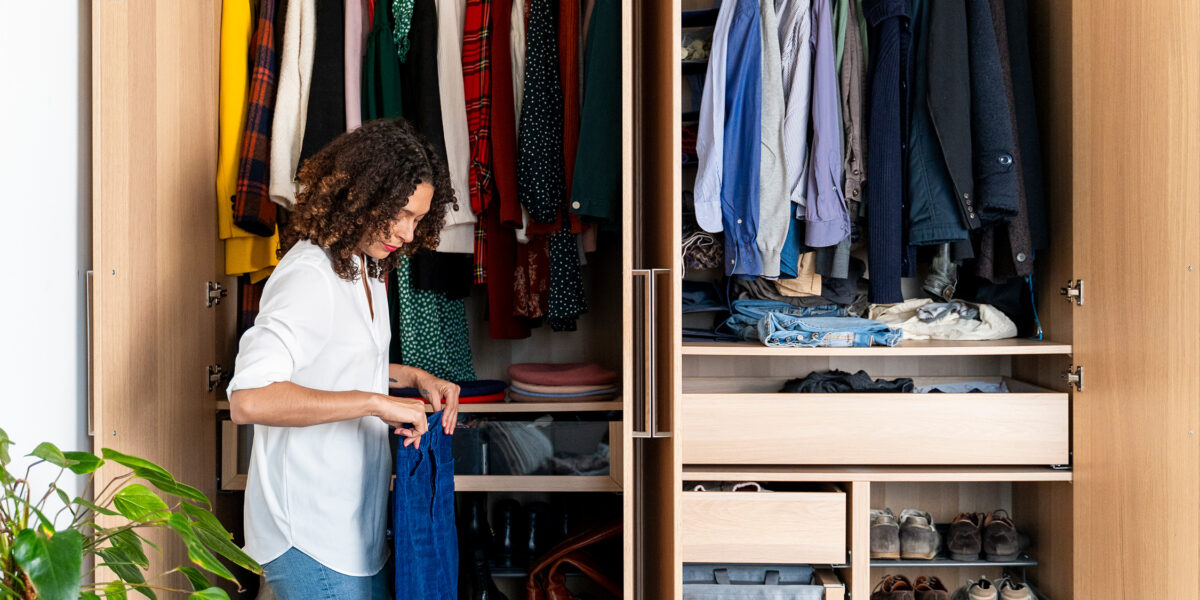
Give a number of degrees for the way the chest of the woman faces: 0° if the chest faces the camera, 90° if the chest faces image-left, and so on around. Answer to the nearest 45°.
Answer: approximately 270°

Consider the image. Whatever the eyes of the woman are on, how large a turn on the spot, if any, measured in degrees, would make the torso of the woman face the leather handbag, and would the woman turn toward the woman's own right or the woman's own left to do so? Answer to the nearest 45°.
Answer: approximately 45° to the woman's own left

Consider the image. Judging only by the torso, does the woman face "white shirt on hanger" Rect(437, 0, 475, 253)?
no

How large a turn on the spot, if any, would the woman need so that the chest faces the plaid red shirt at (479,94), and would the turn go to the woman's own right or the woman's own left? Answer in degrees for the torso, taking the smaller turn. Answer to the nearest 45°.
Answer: approximately 45° to the woman's own left

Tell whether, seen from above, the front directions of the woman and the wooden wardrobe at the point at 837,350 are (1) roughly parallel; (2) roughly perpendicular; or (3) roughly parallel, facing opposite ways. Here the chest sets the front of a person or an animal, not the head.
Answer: roughly perpendicular

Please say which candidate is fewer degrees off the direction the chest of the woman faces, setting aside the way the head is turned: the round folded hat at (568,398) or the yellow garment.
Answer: the round folded hat

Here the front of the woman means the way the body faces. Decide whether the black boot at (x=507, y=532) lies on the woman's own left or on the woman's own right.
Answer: on the woman's own left

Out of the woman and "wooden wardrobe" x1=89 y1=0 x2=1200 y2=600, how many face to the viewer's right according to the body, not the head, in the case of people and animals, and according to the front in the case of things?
1

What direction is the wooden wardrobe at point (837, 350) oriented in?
toward the camera

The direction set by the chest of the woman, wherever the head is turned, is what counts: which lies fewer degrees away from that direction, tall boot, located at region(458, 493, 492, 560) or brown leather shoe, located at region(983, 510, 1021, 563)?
the brown leather shoe

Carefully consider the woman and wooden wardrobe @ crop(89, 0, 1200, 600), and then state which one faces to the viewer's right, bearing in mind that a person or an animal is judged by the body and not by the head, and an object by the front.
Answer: the woman
